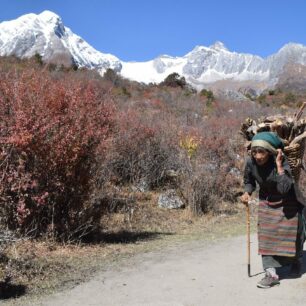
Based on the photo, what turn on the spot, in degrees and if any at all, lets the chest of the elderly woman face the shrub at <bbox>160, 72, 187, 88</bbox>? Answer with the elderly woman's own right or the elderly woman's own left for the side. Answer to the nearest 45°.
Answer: approximately 135° to the elderly woman's own right

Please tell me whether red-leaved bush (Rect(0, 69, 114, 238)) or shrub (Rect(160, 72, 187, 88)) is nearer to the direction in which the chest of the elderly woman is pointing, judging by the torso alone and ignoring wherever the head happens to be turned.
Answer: the red-leaved bush

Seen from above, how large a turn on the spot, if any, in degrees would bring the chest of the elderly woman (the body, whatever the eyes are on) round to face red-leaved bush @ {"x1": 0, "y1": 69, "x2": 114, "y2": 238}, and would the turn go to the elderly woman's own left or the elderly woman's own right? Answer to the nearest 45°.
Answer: approximately 45° to the elderly woman's own right

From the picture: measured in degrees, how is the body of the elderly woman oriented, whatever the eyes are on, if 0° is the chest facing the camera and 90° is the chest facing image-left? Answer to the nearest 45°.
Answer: approximately 45°
